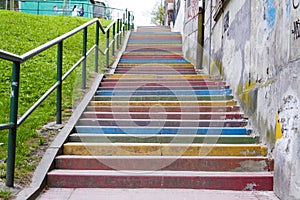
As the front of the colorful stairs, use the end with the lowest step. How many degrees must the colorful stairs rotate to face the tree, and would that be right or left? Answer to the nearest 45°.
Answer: approximately 180°

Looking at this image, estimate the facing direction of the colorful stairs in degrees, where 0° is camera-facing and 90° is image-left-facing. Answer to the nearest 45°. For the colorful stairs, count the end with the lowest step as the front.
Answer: approximately 0°
